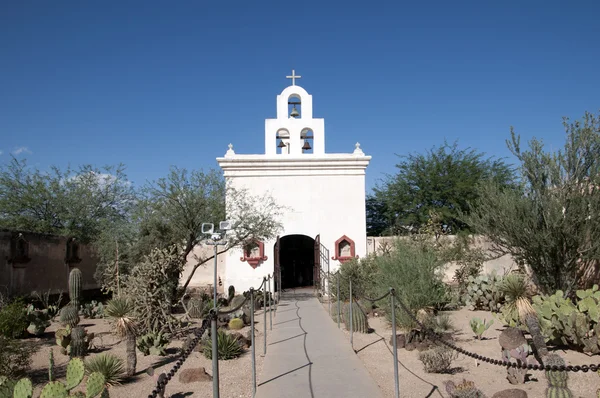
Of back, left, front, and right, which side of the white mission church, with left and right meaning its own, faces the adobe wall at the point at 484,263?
left

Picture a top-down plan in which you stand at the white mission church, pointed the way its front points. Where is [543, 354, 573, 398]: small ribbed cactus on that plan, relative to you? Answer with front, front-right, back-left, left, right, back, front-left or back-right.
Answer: front

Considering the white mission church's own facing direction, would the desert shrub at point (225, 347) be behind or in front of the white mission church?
in front

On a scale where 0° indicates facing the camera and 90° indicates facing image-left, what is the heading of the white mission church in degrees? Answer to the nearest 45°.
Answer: approximately 0°

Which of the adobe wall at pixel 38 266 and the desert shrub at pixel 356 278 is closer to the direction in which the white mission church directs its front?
the desert shrub

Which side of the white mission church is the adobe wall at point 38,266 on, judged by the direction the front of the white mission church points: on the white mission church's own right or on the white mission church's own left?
on the white mission church's own right

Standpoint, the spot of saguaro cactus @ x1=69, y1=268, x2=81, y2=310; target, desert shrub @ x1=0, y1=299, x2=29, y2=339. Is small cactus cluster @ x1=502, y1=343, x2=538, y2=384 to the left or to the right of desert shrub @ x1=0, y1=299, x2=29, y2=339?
left

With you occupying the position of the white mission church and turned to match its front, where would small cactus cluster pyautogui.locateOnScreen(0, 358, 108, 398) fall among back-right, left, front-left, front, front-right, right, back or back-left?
front

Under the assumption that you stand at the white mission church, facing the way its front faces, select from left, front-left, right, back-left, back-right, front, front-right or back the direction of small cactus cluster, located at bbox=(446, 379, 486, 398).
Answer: front

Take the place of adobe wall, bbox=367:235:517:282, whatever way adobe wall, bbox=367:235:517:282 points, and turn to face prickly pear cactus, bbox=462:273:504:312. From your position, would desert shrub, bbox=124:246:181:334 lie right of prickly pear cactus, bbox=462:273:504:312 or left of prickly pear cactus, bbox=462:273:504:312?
right

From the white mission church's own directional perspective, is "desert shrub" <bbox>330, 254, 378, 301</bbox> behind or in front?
in front

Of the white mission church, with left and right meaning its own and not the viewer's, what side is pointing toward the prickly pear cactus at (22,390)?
front

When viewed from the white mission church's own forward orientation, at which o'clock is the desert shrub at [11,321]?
The desert shrub is roughly at 1 o'clock from the white mission church.

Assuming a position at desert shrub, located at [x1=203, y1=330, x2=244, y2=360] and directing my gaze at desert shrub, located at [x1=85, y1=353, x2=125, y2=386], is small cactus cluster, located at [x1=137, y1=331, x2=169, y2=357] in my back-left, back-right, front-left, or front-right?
front-right

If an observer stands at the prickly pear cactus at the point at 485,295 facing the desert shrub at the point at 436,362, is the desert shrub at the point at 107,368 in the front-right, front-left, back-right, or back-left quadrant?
front-right
